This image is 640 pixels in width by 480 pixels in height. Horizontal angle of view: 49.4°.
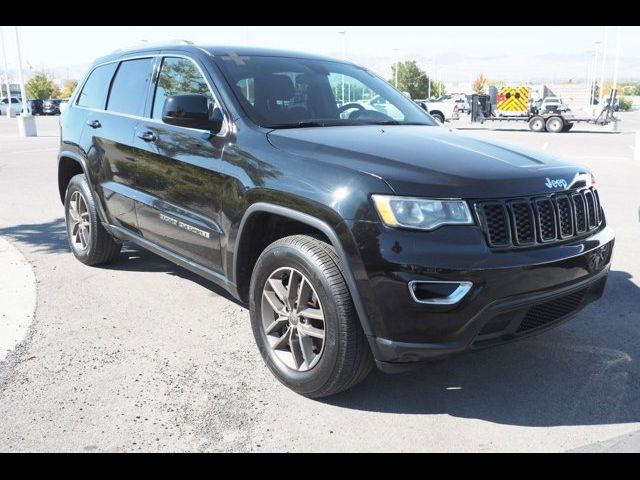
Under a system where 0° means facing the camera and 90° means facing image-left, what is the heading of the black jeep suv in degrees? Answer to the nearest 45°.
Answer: approximately 315°

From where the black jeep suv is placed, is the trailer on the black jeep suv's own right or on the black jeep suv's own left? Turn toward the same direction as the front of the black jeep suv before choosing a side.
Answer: on the black jeep suv's own left

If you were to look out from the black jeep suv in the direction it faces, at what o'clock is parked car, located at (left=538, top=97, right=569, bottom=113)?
The parked car is roughly at 8 o'clock from the black jeep suv.
